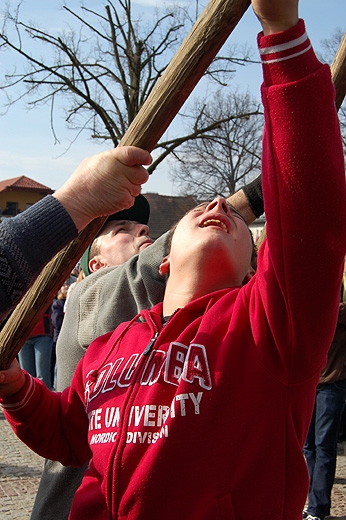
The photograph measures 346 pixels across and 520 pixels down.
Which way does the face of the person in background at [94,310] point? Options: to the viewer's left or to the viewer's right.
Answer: to the viewer's right

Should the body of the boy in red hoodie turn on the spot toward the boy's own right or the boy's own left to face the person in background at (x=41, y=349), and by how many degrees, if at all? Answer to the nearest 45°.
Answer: approximately 135° to the boy's own right

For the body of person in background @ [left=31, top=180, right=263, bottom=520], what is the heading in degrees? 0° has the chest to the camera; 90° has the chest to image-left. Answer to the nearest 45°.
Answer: approximately 270°

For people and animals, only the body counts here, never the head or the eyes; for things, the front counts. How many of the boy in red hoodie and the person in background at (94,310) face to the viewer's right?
1

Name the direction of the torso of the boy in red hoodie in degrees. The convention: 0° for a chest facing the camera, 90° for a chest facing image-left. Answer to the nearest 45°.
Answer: approximately 45°

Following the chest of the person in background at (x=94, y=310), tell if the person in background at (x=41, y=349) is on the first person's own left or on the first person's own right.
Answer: on the first person's own left
